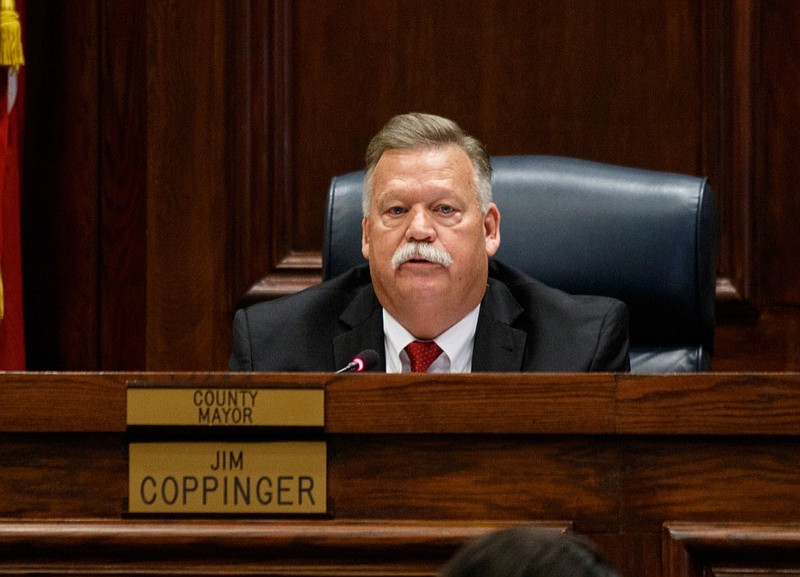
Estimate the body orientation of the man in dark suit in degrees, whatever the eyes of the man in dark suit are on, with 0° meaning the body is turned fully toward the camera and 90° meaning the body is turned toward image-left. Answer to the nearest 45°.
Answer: approximately 0°

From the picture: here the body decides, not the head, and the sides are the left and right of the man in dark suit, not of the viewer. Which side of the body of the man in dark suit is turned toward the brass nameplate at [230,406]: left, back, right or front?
front

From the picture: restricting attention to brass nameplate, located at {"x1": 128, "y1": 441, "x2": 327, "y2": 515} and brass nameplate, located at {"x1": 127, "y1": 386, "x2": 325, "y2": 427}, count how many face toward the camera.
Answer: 2

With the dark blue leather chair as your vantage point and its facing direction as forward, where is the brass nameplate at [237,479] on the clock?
The brass nameplate is roughly at 1 o'clock from the dark blue leather chair.

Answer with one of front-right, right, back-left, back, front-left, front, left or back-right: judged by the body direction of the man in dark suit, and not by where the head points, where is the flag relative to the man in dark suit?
back-right

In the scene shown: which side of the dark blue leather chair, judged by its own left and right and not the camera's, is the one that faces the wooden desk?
front

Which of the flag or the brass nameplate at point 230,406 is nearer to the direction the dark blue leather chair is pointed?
the brass nameplate

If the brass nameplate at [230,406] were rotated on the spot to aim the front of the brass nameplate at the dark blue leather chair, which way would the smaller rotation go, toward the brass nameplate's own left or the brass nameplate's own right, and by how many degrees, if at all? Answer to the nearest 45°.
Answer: approximately 135° to the brass nameplate's own left

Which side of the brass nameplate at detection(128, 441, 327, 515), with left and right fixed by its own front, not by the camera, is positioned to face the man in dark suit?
back
